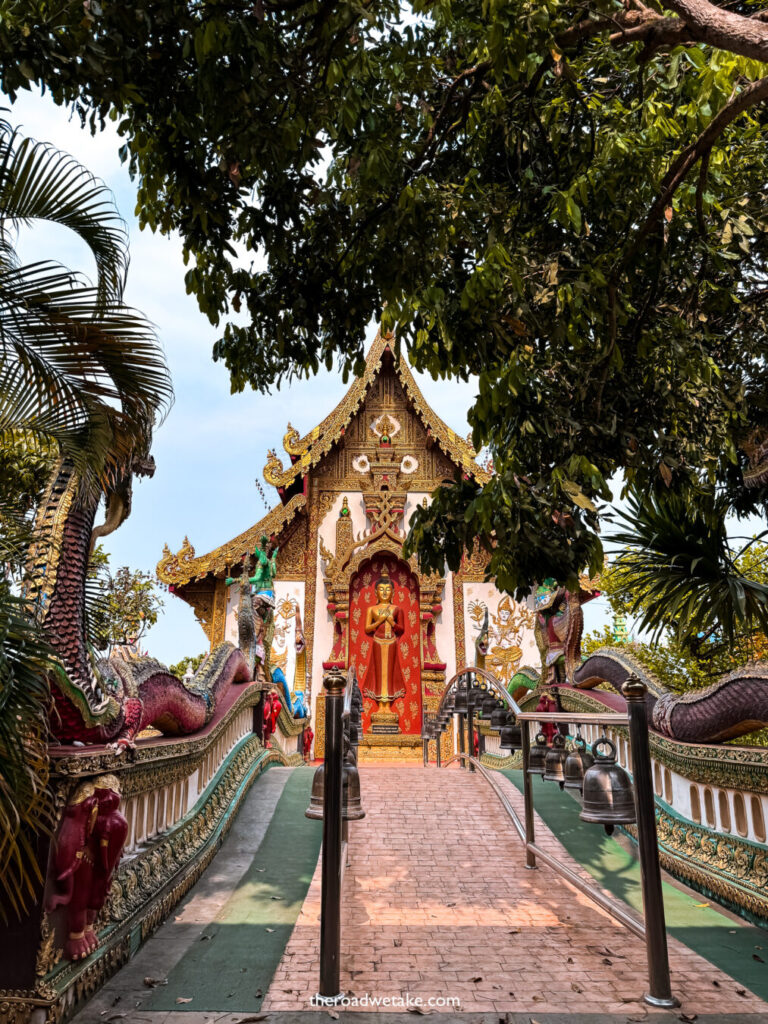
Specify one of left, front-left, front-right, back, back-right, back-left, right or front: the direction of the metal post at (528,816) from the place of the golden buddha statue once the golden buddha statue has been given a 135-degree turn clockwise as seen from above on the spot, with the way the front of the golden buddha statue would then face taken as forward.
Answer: back-left

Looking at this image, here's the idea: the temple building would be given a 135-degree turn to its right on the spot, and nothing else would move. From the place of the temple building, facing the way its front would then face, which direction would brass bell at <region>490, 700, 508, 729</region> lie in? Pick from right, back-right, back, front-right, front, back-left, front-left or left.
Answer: back-left

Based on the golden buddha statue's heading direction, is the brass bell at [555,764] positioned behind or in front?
in front

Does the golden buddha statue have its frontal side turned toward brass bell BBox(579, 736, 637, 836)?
yes

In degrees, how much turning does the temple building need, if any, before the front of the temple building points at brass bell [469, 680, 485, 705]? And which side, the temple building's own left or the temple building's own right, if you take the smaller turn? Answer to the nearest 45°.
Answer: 0° — it already faces it

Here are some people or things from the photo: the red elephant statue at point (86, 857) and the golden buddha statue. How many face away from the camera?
0

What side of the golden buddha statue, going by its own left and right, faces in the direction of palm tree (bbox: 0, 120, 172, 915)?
front

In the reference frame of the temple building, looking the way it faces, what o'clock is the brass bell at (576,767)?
The brass bell is roughly at 12 o'clock from the temple building.

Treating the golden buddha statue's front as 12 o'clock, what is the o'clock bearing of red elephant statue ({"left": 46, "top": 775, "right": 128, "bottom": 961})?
The red elephant statue is roughly at 12 o'clock from the golden buddha statue.

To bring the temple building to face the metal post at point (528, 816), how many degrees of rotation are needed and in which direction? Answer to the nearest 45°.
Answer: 0° — it already faces it
